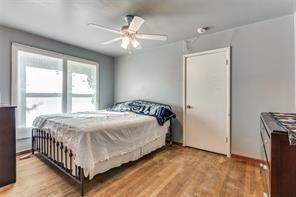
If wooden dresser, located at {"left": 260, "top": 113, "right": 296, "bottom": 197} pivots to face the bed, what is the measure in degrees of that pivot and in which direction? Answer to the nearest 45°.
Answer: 0° — it already faces it

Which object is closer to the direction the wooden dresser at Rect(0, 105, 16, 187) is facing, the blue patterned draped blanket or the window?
the blue patterned draped blanket

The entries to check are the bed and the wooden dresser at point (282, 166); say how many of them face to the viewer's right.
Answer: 0

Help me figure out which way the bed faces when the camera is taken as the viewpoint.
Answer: facing the viewer and to the left of the viewer

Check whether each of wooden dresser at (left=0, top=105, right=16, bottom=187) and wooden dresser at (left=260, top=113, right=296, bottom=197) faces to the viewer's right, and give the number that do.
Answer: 1

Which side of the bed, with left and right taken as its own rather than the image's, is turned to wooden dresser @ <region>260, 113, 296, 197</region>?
left

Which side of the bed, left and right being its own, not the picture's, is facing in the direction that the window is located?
right

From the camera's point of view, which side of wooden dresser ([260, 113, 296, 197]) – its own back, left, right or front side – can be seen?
left

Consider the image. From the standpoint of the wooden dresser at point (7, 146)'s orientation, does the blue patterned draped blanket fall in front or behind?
in front

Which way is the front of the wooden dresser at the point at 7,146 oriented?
to the viewer's right
